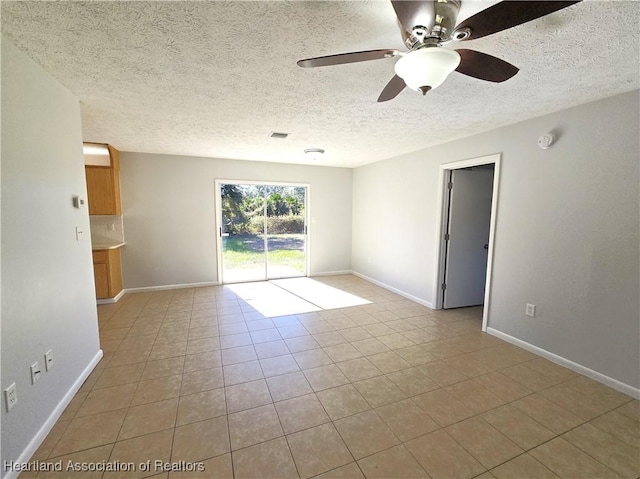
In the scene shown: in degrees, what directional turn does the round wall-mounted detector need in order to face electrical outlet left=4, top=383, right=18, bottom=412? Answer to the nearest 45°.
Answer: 0° — it already faces it

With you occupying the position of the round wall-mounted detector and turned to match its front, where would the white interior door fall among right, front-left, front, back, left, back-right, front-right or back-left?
right

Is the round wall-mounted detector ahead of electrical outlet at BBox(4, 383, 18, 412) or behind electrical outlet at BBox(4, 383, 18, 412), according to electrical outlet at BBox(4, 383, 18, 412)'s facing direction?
ahead

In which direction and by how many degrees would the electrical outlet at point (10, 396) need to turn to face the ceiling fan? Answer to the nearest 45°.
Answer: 0° — it already faces it

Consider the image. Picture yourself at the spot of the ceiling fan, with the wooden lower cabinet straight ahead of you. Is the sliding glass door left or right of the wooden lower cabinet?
right

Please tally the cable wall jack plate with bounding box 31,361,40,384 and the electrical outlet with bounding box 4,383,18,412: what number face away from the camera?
0

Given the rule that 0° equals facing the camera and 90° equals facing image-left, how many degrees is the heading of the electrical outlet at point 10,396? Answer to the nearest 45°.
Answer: approximately 315°

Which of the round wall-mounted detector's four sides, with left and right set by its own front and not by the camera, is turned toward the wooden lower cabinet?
front

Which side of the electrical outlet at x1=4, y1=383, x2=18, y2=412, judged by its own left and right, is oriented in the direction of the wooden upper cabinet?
left

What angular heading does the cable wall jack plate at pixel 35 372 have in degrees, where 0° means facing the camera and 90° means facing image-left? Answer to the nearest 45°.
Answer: approximately 315°

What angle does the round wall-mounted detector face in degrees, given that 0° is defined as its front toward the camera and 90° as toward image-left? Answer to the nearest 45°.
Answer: approximately 45°

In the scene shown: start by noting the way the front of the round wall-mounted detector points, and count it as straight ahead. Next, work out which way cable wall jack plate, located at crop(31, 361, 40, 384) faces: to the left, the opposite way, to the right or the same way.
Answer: the opposite way

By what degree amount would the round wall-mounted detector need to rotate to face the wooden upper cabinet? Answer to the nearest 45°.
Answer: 0° — it already faces it
